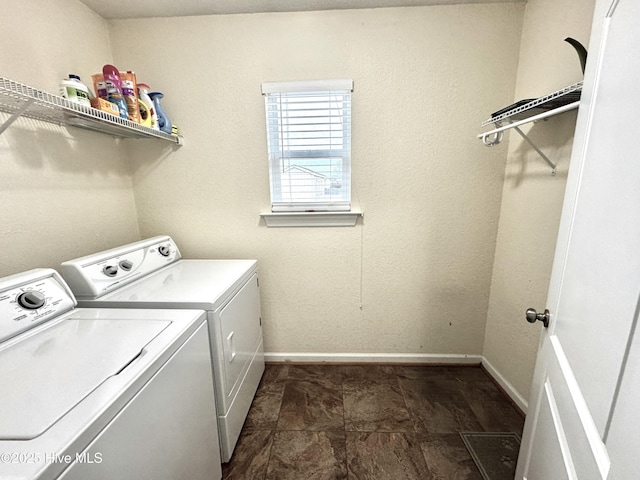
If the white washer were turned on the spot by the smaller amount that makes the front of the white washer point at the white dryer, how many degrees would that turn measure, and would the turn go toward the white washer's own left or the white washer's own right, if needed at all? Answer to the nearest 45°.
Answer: approximately 90° to the white washer's own left

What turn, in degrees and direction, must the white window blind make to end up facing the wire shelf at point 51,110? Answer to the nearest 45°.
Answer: approximately 45° to its right

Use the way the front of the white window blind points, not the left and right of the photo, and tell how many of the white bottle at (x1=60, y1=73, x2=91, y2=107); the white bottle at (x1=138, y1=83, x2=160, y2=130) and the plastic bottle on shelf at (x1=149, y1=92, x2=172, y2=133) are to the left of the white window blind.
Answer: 0

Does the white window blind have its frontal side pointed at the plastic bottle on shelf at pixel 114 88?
no

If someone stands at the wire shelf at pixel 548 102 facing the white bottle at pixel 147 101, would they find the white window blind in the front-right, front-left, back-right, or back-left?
front-right

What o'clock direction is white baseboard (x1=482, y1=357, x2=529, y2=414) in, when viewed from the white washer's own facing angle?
The white baseboard is roughly at 11 o'clock from the white washer.

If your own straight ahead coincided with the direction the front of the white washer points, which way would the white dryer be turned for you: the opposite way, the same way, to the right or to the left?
the same way

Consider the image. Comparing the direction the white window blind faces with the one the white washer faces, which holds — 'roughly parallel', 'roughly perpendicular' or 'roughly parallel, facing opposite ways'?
roughly perpendicular

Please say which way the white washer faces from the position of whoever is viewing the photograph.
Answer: facing the viewer and to the right of the viewer

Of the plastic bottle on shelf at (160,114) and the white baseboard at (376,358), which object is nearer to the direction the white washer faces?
the white baseboard

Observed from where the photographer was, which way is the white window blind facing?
facing the viewer

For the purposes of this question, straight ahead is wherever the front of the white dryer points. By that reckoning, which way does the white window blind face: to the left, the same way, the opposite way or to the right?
to the right

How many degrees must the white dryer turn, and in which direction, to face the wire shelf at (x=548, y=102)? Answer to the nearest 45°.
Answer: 0° — it already faces it

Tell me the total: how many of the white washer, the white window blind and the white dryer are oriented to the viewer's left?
0
